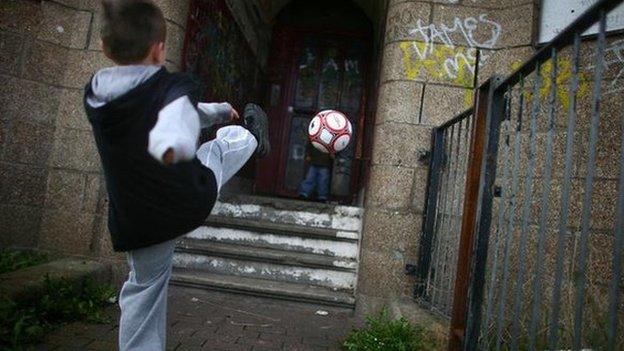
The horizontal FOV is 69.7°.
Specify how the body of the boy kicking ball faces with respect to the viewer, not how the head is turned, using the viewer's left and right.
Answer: facing away from the viewer and to the right of the viewer

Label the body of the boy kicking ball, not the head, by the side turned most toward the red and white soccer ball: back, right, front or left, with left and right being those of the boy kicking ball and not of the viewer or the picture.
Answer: front

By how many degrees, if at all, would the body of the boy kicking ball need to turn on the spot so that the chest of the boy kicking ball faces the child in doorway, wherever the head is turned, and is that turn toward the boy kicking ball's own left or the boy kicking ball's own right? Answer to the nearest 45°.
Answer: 0° — they already face them

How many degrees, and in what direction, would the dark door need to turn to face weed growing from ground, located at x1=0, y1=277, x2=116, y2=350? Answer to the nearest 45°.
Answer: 0° — it already faces it

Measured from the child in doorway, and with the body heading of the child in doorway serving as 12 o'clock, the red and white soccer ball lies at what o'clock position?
The red and white soccer ball is roughly at 12 o'clock from the child in doorway.

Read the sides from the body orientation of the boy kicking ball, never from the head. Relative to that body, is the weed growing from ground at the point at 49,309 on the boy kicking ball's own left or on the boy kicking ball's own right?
on the boy kicking ball's own left

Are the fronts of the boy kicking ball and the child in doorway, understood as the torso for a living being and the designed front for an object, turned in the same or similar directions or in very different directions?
very different directions

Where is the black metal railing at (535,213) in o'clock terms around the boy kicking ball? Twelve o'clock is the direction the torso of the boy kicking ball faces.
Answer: The black metal railing is roughly at 1 o'clock from the boy kicking ball.

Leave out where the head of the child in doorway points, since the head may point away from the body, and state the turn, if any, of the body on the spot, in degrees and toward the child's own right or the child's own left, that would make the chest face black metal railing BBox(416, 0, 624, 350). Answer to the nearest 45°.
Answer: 0° — they already face it

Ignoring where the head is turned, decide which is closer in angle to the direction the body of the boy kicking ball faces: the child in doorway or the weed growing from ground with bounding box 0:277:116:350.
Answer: the child in doorway
